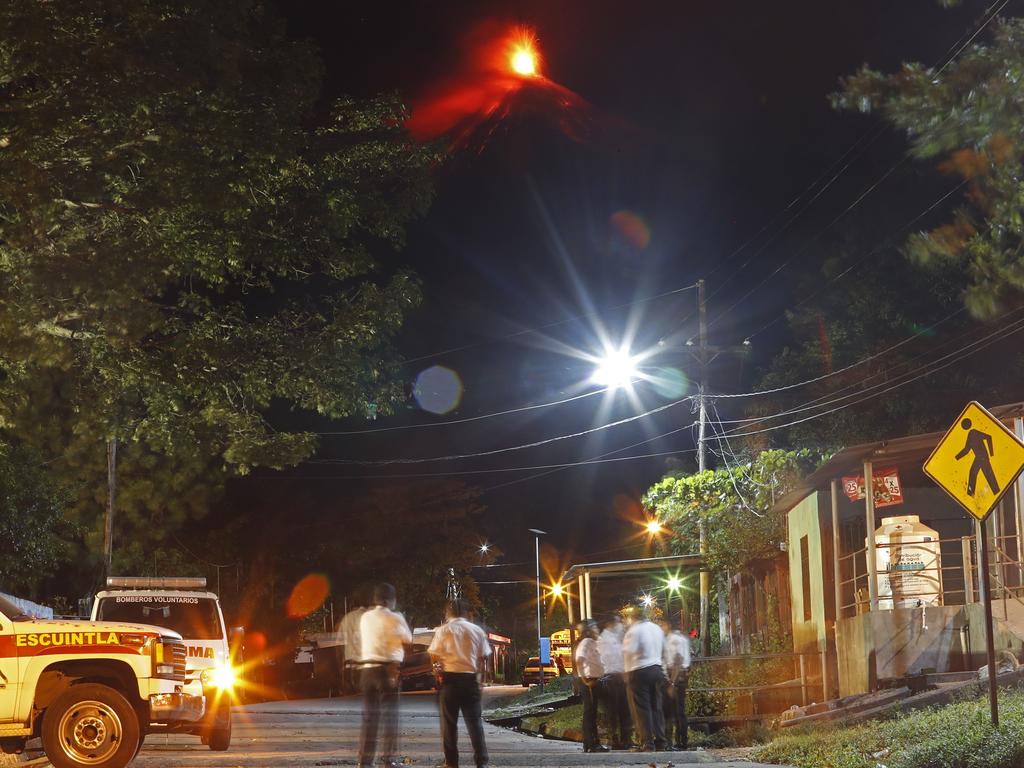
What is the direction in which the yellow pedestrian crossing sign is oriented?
toward the camera

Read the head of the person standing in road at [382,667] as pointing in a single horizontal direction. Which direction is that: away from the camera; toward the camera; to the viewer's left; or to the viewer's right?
away from the camera

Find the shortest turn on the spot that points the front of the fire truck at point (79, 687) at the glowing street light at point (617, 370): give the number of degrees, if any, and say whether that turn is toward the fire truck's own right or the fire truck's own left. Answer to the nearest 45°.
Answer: approximately 45° to the fire truck's own left

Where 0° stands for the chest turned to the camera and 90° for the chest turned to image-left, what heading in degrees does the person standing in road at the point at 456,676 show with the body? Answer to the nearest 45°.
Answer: approximately 180°

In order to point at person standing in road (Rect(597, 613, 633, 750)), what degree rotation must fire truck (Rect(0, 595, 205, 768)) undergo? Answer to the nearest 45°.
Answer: approximately 45° to its left

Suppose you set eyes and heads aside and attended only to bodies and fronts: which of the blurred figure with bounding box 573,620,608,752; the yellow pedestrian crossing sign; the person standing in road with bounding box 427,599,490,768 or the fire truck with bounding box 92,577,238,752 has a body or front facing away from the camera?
the person standing in road

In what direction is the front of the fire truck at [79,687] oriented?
to the viewer's right

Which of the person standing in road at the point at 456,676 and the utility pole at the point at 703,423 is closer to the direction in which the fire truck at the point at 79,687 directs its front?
the person standing in road

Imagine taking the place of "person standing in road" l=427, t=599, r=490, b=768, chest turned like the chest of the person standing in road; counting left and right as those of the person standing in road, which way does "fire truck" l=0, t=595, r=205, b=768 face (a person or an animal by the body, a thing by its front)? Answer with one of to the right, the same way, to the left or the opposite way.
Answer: to the right
